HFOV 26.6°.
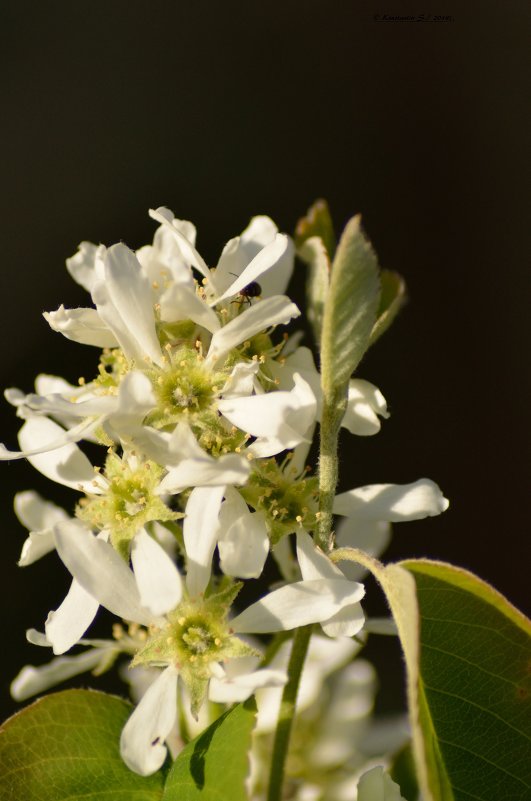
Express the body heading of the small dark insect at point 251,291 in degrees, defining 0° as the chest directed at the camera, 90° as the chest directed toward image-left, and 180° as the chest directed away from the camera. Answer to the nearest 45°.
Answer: approximately 90°
